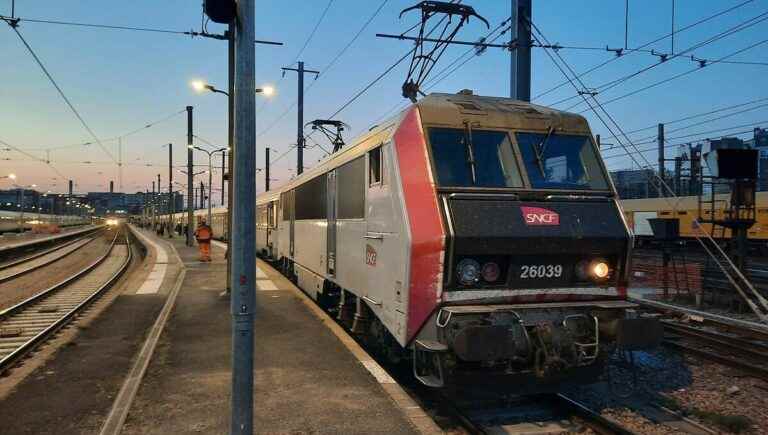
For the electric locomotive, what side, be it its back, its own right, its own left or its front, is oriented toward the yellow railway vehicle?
left

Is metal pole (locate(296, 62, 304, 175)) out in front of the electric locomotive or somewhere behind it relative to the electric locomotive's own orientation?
behind

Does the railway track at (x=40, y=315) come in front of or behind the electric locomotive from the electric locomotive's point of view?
behind

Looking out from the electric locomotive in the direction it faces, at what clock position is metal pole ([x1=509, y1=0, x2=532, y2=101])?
The metal pole is roughly at 8 o'clock from the electric locomotive.

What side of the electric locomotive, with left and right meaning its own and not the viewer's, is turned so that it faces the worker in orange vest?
back

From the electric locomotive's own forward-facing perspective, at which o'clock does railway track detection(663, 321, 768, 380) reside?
The railway track is roughly at 11 o'clock from the electric locomotive.

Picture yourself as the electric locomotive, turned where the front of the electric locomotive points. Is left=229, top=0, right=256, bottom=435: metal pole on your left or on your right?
on your right

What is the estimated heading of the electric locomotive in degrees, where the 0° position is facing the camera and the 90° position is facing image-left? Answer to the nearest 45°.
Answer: approximately 315°
